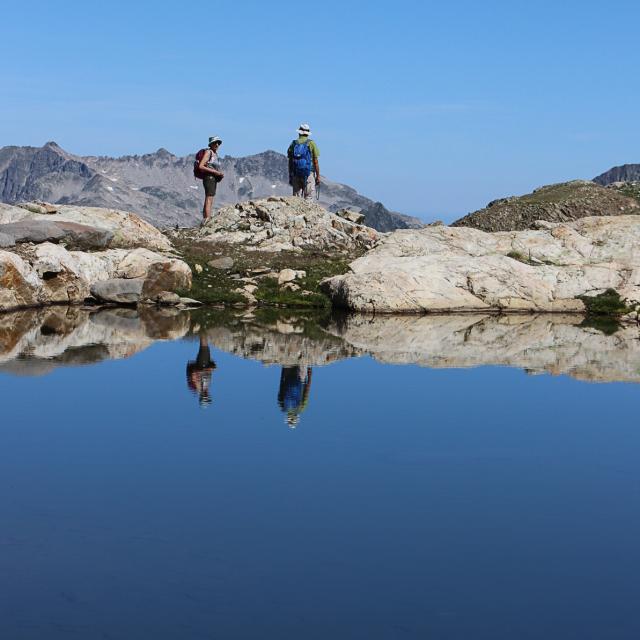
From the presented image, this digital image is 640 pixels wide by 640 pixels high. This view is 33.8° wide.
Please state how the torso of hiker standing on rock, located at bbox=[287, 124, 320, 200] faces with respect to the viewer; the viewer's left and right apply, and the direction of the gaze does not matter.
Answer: facing away from the viewer

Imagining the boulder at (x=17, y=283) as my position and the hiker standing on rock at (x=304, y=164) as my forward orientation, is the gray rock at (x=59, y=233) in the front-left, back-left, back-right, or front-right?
front-left

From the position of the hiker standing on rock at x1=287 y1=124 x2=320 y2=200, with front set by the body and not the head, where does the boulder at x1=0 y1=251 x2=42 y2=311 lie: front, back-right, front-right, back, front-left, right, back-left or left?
back-left

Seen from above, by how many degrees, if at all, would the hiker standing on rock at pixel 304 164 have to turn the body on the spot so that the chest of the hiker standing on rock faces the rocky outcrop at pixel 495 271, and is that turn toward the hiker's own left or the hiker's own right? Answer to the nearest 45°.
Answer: approximately 135° to the hiker's own right

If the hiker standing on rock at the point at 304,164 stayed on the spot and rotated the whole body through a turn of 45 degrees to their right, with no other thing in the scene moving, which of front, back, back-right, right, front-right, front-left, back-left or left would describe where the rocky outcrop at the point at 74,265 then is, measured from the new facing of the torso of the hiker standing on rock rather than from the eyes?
back

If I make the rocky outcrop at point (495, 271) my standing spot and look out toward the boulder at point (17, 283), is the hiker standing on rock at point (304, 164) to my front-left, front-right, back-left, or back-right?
front-right

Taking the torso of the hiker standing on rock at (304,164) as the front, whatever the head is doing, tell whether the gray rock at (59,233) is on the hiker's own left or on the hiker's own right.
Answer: on the hiker's own left

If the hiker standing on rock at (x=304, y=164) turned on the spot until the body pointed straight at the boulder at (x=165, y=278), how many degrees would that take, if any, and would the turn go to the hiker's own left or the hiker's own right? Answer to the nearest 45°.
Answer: approximately 135° to the hiker's own left

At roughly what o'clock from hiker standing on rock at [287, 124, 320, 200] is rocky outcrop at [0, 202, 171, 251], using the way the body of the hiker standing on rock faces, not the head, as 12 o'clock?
The rocky outcrop is roughly at 8 o'clock from the hiker standing on rock.

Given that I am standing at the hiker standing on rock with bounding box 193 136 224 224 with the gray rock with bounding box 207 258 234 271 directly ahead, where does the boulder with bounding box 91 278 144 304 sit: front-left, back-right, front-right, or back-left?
front-right

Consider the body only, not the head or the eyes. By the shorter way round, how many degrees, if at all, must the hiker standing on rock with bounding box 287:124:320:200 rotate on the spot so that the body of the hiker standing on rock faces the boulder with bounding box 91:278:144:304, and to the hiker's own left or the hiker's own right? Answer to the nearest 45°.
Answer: approximately 135° to the hiker's own left

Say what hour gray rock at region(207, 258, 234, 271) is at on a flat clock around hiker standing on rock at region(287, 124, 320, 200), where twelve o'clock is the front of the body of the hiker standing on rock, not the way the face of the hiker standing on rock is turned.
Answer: The gray rock is roughly at 7 o'clock from the hiker standing on rock.
